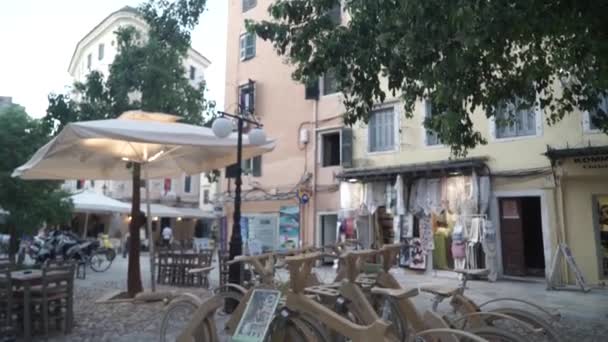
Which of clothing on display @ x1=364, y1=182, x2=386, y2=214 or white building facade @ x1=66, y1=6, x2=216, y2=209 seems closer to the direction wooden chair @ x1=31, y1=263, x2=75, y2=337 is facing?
the white building facade

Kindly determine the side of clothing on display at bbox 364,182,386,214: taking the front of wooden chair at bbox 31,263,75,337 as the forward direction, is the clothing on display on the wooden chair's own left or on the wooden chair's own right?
on the wooden chair's own right

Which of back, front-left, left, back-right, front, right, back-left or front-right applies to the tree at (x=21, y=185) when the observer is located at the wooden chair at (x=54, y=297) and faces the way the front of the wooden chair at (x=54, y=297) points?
front-right

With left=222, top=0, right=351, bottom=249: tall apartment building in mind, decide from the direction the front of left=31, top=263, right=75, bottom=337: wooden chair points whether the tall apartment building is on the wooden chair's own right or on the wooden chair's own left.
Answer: on the wooden chair's own right

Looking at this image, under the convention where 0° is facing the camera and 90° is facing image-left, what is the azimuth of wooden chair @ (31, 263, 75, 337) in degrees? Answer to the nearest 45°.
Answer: approximately 135°

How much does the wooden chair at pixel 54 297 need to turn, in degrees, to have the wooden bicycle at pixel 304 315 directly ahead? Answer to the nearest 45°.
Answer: approximately 180°

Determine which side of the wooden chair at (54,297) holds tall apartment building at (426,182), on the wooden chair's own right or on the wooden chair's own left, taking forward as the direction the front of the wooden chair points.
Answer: on the wooden chair's own right

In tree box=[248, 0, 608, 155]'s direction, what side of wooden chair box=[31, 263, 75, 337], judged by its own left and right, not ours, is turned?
back
